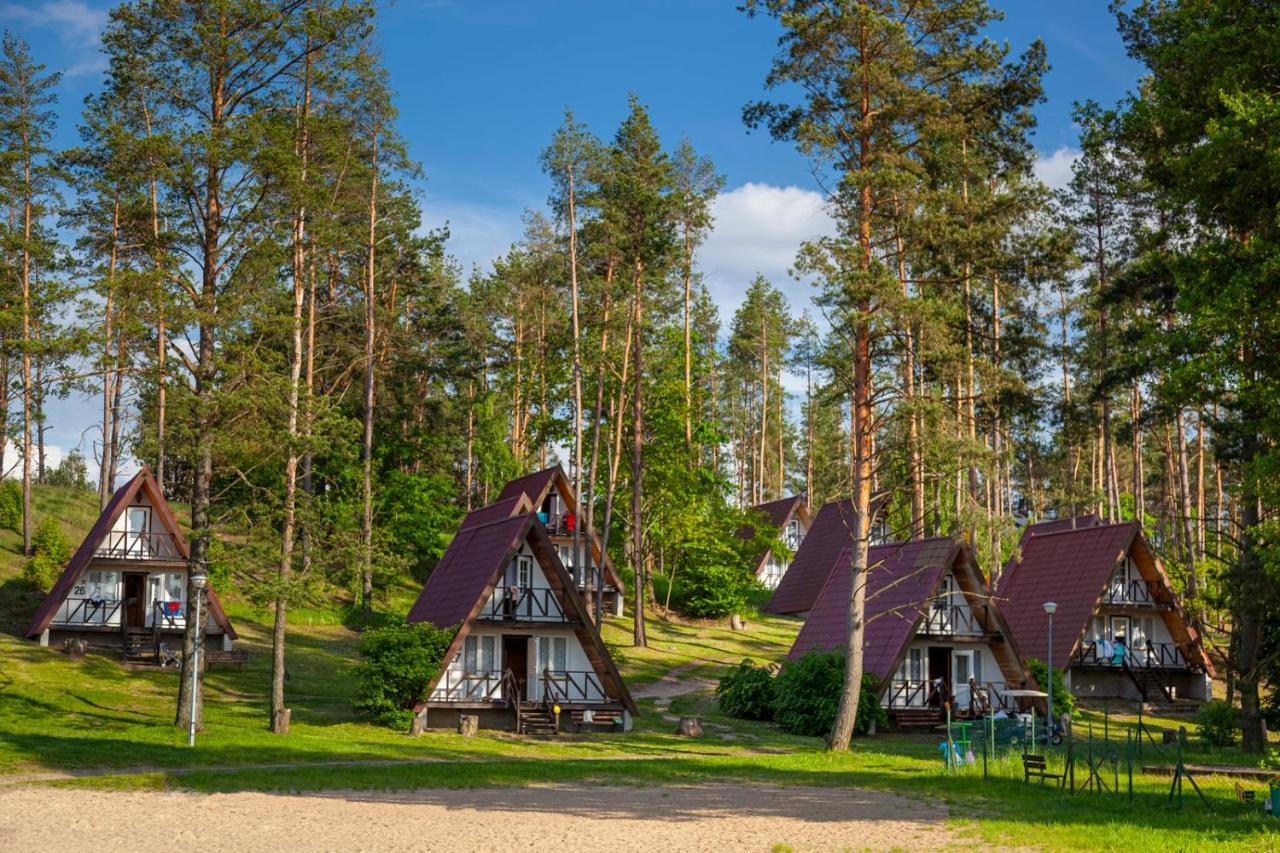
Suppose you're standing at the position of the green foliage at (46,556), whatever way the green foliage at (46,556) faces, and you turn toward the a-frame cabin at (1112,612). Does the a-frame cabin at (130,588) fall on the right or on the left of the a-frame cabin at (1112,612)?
right

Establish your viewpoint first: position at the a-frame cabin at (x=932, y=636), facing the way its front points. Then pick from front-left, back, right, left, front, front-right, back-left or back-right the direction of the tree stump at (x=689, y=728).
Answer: right

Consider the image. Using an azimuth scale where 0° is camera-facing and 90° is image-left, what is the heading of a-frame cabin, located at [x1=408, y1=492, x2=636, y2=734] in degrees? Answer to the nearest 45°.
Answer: approximately 315°

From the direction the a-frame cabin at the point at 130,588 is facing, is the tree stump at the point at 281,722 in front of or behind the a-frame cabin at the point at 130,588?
in front

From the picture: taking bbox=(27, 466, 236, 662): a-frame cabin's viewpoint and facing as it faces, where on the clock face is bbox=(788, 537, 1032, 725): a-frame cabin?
bbox=(788, 537, 1032, 725): a-frame cabin is roughly at 10 o'clock from bbox=(27, 466, 236, 662): a-frame cabin.

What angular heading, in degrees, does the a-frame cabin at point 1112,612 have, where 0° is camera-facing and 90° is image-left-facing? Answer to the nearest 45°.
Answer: approximately 315°

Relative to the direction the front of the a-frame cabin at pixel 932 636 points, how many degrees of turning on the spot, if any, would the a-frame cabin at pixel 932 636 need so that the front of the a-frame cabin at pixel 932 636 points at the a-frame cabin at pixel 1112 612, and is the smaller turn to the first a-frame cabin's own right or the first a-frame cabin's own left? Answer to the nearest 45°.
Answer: approximately 90° to the first a-frame cabin's own left

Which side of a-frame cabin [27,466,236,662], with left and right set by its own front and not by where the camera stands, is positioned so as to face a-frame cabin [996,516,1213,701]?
left

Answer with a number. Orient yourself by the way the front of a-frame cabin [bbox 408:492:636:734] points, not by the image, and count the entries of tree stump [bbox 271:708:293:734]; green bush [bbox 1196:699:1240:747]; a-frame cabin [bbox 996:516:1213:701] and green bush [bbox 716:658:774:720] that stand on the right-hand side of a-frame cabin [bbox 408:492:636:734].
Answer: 1

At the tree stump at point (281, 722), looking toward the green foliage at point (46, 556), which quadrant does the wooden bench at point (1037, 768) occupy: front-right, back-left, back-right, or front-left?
back-right
